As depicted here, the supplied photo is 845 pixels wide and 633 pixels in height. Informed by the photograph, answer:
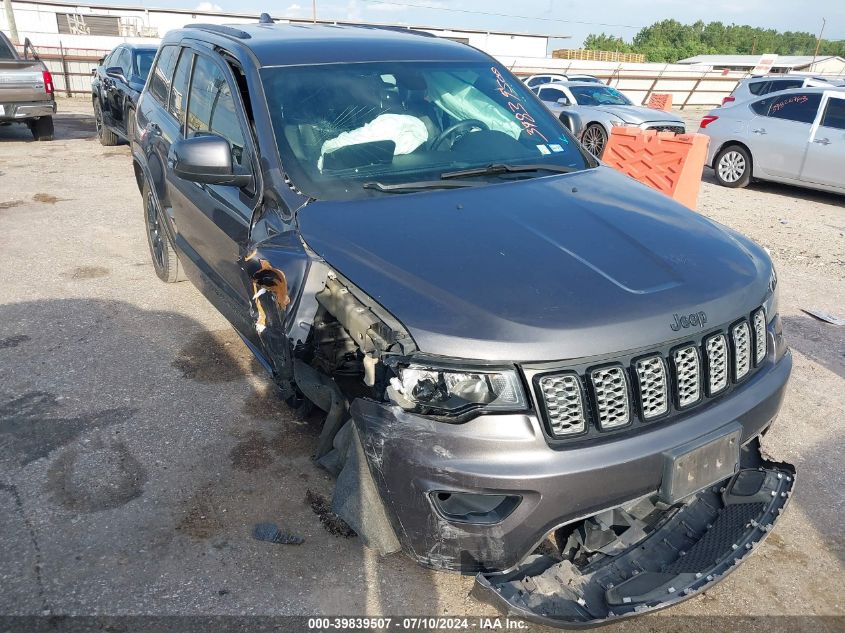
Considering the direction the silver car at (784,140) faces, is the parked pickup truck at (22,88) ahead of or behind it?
behind

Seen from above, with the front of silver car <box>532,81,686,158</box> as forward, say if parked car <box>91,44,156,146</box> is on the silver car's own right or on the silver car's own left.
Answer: on the silver car's own right

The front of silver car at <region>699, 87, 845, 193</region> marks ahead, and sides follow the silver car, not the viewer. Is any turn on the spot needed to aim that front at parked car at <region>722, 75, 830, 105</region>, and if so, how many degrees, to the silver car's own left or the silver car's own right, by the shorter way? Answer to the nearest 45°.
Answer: approximately 90° to the silver car's own left

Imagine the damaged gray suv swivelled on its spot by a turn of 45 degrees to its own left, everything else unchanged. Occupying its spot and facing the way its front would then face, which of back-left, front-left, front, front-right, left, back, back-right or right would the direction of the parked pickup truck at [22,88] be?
back-left

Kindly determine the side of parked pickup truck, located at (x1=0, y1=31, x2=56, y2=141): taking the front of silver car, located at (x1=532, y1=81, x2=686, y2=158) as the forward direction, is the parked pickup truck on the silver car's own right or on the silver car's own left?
on the silver car's own right

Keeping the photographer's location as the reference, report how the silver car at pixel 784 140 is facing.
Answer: facing to the right of the viewer

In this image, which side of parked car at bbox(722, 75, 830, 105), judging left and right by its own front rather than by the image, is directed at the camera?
right

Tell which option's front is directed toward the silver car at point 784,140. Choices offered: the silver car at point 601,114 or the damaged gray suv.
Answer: the silver car at point 601,114

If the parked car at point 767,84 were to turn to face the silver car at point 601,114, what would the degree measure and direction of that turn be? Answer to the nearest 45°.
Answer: approximately 180°
